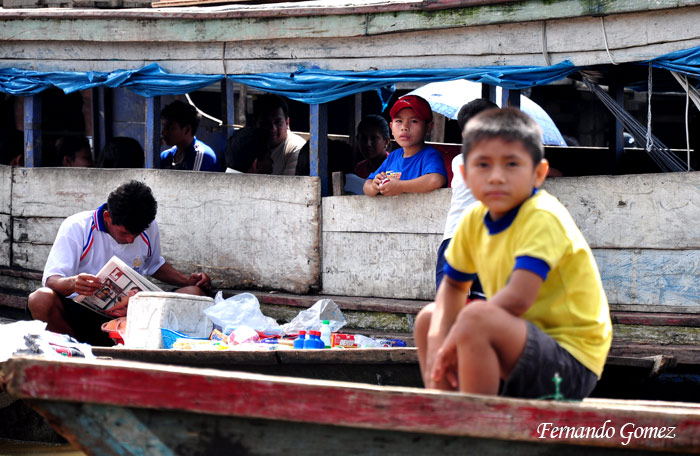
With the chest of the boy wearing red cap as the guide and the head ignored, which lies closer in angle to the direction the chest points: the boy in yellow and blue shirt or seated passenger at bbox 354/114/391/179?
the boy in yellow and blue shirt

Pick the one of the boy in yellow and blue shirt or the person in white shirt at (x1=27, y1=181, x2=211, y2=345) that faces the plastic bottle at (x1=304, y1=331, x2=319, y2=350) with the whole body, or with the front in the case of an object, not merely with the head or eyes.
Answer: the person in white shirt

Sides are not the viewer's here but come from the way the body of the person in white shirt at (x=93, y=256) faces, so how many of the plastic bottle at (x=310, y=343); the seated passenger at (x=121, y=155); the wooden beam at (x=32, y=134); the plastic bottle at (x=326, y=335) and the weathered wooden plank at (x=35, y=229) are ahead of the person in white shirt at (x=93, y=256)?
2

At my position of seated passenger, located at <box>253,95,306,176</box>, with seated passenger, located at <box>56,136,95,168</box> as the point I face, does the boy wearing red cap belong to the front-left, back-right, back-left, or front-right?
back-left

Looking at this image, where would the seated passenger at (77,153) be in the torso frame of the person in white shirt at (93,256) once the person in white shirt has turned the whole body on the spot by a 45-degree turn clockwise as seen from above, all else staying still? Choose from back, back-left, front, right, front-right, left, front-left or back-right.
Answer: back

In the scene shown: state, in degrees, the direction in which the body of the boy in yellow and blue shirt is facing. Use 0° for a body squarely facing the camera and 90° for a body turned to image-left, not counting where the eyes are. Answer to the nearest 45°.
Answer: approximately 45°

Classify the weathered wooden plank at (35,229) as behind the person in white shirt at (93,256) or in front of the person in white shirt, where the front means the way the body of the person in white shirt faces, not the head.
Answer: behind

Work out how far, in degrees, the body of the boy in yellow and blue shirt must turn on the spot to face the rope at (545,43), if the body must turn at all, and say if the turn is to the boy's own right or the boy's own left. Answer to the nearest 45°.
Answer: approximately 135° to the boy's own right

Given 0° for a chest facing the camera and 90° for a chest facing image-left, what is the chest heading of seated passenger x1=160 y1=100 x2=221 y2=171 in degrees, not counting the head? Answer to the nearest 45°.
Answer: approximately 45°

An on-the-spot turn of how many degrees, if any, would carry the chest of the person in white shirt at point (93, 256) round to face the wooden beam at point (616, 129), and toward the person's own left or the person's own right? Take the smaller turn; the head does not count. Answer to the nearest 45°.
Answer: approximately 45° to the person's own left

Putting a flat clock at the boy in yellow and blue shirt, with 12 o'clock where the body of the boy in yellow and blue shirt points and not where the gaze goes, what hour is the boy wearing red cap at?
The boy wearing red cap is roughly at 4 o'clock from the boy in yellow and blue shirt.

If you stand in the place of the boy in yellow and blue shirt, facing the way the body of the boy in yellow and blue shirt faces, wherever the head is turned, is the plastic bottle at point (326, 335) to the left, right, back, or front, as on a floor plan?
right

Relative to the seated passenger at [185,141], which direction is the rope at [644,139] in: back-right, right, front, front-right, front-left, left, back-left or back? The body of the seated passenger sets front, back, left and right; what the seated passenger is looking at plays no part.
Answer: left

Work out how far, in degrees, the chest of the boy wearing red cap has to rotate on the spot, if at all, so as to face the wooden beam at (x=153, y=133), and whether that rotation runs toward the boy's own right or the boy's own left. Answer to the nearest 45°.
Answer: approximately 90° to the boy's own right
